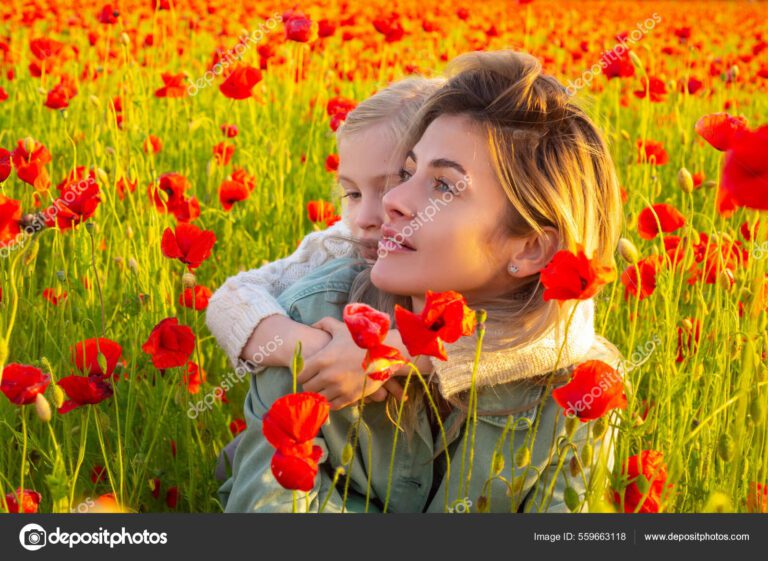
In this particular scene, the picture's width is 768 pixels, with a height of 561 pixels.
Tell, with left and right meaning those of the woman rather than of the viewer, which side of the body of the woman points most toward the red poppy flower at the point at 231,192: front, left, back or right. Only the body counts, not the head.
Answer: right

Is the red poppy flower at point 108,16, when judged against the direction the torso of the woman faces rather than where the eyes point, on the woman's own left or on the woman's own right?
on the woman's own right

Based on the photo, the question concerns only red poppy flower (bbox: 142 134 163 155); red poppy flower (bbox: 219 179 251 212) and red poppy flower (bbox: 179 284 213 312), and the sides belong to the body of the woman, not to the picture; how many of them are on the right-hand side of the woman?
3

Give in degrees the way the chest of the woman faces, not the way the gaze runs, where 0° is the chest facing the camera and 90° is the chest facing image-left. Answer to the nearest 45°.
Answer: approximately 45°
